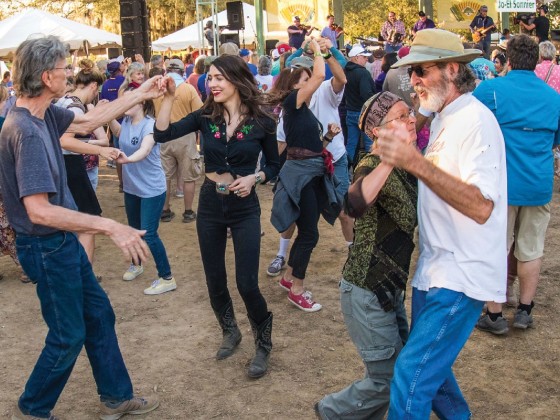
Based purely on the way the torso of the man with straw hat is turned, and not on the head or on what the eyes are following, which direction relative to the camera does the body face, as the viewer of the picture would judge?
to the viewer's left

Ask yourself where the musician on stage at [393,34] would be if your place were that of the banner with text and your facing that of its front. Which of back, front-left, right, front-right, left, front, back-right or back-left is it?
back-right

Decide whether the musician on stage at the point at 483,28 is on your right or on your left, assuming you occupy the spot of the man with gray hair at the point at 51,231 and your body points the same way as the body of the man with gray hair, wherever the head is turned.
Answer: on your left

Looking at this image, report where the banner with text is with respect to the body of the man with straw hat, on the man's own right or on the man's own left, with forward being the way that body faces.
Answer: on the man's own right

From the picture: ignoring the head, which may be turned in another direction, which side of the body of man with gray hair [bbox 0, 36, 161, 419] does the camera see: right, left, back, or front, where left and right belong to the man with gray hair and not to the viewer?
right

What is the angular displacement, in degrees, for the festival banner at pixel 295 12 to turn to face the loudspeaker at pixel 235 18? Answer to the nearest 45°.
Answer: approximately 90° to its right

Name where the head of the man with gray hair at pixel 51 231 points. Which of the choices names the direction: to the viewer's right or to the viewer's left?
to the viewer's right

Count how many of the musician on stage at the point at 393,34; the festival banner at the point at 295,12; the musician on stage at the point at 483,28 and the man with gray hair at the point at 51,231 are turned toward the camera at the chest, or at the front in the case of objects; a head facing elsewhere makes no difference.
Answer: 3

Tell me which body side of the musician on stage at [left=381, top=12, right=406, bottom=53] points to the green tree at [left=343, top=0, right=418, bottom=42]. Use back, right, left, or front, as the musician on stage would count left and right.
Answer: back

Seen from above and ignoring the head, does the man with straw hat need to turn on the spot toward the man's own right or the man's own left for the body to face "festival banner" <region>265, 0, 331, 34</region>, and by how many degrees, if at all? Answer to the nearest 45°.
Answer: approximately 90° to the man's own right

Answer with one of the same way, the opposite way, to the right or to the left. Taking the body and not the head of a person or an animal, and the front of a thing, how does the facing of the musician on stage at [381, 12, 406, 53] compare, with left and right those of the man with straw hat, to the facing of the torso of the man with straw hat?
to the left

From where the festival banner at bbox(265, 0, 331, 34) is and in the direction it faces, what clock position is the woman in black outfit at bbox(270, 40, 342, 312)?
The woman in black outfit is roughly at 12 o'clock from the festival banner.
